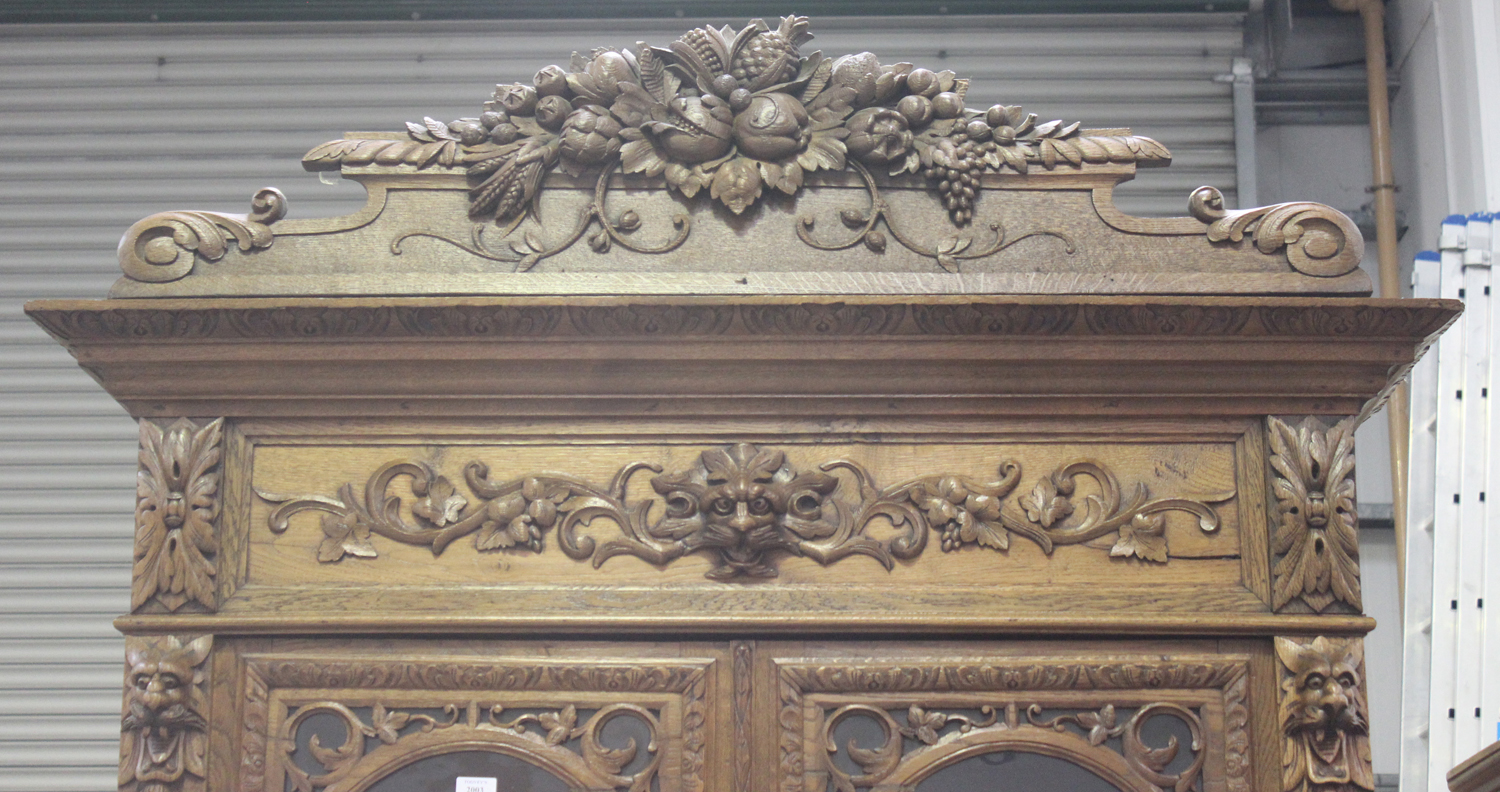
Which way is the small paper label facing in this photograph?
toward the camera

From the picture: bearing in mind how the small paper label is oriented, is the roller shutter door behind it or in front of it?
behind

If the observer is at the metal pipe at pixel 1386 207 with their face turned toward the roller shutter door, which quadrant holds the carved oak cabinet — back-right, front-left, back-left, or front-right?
front-left

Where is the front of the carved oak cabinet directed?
toward the camera
